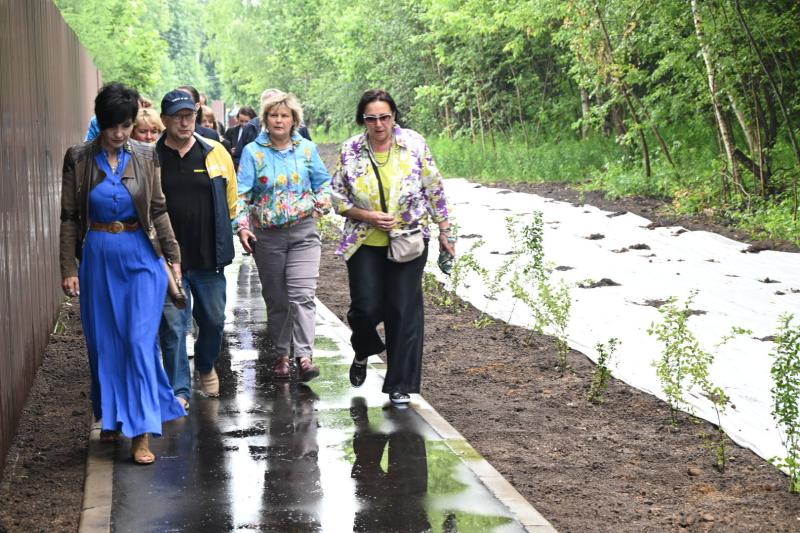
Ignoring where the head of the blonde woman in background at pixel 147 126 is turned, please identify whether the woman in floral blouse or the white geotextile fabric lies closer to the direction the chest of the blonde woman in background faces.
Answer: the woman in floral blouse

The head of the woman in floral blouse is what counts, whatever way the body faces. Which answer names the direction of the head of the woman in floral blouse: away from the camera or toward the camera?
toward the camera

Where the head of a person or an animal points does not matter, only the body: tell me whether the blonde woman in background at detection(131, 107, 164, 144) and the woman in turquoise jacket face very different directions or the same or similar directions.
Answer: same or similar directions

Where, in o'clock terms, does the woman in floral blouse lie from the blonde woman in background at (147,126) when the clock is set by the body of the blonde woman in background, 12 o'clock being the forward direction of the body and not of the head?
The woman in floral blouse is roughly at 10 o'clock from the blonde woman in background.

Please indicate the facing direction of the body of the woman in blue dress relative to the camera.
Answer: toward the camera

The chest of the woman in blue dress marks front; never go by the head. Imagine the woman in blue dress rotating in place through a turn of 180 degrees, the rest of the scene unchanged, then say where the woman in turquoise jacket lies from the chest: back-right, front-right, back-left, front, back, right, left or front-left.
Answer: front-right

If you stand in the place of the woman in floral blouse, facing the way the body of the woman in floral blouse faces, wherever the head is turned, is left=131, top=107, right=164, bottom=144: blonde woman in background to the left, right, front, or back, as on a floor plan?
right

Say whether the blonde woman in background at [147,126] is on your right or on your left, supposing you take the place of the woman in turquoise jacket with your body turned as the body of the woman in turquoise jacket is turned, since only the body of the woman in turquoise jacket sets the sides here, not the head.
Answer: on your right

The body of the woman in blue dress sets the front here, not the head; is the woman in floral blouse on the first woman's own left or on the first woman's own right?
on the first woman's own left

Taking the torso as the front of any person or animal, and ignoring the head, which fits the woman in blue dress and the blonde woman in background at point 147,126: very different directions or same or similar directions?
same or similar directions

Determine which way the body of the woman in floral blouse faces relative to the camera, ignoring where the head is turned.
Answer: toward the camera

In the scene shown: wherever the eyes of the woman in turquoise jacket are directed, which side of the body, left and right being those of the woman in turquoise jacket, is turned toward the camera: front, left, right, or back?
front
